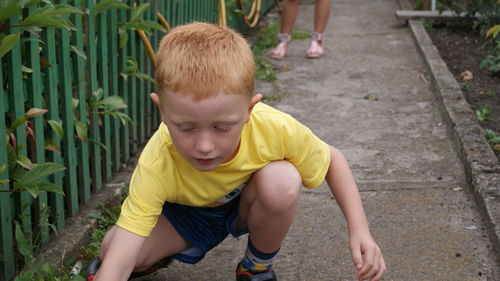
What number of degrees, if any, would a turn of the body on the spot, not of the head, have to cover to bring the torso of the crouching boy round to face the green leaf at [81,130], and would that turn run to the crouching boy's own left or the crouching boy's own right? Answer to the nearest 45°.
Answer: approximately 135° to the crouching boy's own right

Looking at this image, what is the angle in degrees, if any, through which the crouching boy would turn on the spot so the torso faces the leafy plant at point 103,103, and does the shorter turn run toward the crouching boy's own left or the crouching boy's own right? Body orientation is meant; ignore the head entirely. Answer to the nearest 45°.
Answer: approximately 135° to the crouching boy's own right

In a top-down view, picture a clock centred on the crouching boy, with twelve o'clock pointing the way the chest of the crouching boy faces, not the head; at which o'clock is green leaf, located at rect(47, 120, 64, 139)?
The green leaf is roughly at 4 o'clock from the crouching boy.

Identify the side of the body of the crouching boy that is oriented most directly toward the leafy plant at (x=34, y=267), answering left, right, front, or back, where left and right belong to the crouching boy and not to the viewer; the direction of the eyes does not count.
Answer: right

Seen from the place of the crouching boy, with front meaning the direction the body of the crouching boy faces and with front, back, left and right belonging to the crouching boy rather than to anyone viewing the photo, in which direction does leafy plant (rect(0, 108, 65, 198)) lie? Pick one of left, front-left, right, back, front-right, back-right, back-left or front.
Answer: right

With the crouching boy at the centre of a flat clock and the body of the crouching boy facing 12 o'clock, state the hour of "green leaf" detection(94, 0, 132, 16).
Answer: The green leaf is roughly at 5 o'clock from the crouching boy.

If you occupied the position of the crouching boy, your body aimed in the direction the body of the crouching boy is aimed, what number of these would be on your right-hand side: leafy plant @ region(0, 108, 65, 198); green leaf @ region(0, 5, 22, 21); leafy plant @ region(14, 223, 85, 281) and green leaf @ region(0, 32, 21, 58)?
4

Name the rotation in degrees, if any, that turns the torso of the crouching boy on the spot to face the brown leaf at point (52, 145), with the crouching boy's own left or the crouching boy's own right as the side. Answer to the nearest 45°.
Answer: approximately 135° to the crouching boy's own right

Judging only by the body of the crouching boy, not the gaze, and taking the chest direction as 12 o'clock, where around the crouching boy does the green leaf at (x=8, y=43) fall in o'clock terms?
The green leaf is roughly at 3 o'clock from the crouching boy.

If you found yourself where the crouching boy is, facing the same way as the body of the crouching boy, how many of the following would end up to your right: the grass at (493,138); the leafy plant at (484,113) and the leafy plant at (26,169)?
1

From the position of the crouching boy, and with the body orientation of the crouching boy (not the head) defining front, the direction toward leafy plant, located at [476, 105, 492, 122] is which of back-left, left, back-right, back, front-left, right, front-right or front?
back-left

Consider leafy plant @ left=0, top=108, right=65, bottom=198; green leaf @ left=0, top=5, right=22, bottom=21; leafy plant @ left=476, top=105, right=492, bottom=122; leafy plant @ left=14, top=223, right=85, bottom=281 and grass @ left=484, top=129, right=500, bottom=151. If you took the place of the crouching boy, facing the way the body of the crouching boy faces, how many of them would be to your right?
3

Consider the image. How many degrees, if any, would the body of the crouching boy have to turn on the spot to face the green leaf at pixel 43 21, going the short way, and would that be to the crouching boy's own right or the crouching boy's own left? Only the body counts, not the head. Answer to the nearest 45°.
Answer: approximately 90° to the crouching boy's own right
